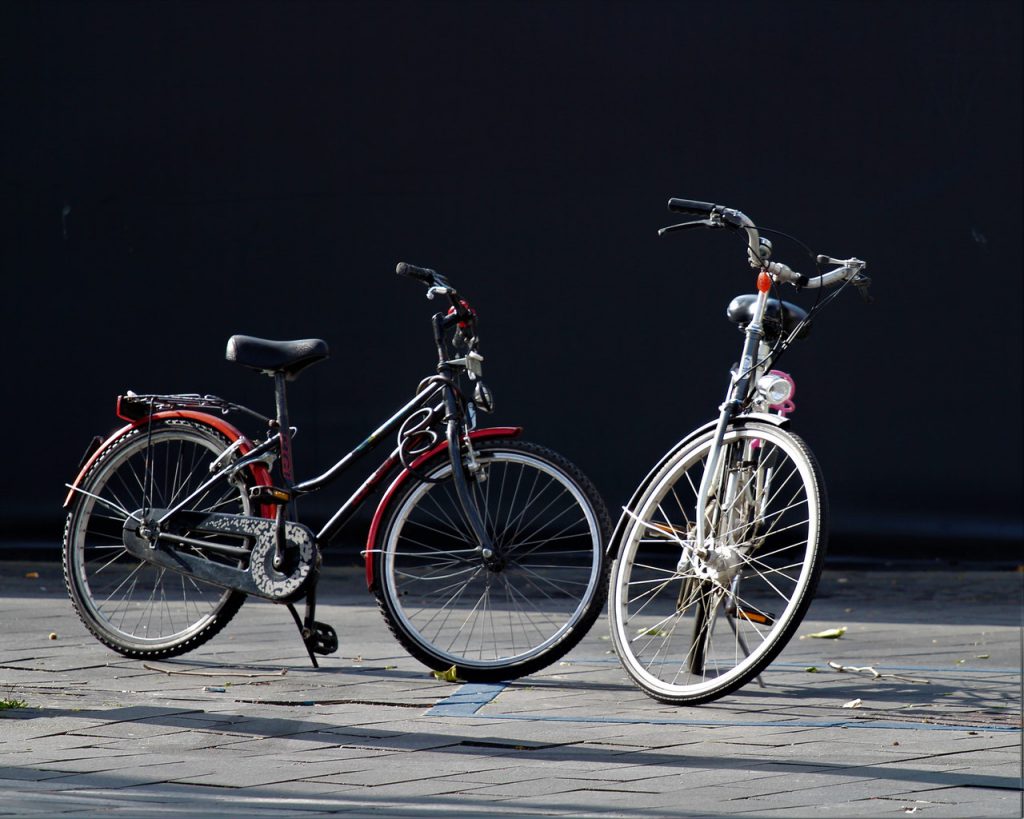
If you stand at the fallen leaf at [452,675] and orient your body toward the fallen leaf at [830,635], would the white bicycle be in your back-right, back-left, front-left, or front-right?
front-right

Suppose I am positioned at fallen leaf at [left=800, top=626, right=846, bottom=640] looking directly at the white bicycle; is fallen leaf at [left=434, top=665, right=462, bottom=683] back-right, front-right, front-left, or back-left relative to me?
front-right

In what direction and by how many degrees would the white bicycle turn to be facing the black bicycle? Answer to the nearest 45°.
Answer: approximately 90° to its right

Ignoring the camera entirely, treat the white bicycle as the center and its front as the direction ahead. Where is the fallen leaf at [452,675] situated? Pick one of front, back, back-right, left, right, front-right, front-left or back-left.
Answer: right

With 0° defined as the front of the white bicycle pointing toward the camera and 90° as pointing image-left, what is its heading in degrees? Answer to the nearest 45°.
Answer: approximately 0°

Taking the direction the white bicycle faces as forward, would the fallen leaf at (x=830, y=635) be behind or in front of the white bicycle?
behind
